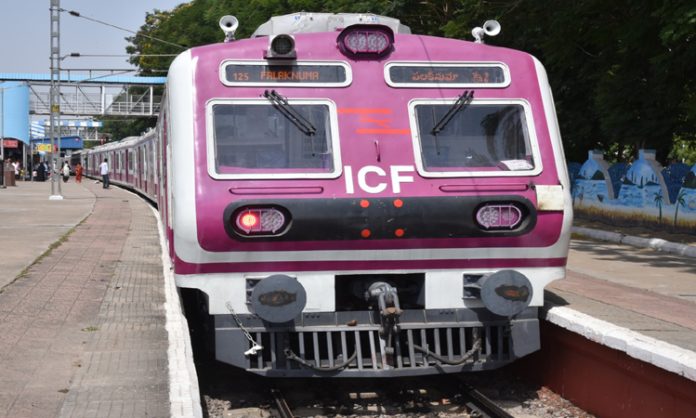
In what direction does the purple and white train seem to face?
toward the camera
